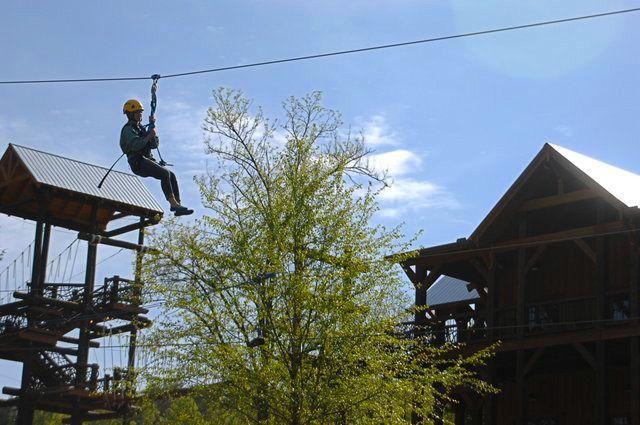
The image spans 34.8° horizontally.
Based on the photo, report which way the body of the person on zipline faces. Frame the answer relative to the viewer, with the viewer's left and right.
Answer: facing to the right of the viewer

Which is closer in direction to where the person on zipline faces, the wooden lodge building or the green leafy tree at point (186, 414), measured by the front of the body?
the wooden lodge building

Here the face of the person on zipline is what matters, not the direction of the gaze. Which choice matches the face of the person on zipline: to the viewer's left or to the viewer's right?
to the viewer's right

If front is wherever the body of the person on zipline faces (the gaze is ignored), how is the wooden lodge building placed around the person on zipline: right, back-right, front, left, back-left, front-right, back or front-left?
front-left
